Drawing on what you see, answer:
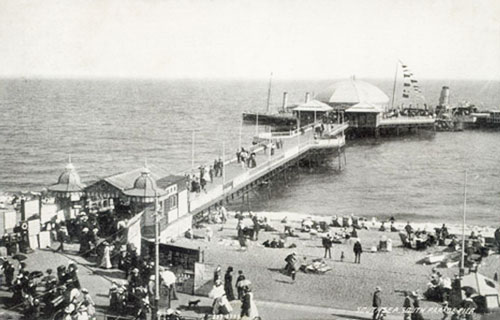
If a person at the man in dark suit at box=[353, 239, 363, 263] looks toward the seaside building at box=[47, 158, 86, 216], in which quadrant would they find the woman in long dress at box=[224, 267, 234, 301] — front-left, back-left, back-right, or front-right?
front-left

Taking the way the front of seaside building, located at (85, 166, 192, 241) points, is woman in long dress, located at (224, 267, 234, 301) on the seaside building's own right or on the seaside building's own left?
on the seaside building's own left

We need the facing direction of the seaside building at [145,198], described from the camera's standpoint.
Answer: facing the viewer and to the left of the viewer

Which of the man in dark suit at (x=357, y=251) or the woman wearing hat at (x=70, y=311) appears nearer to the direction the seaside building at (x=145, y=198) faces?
the woman wearing hat

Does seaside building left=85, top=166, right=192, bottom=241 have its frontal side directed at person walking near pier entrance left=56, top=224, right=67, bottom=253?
yes

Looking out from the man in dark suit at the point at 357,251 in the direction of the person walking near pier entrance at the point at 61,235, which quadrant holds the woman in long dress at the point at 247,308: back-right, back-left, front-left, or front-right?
front-left

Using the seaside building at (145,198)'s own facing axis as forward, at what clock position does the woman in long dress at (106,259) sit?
The woman in long dress is roughly at 11 o'clock from the seaside building.

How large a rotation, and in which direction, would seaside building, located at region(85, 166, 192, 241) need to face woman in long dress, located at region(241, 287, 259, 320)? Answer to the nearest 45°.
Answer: approximately 45° to its left

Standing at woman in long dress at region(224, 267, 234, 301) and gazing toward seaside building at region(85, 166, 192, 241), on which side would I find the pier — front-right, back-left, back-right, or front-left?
front-right

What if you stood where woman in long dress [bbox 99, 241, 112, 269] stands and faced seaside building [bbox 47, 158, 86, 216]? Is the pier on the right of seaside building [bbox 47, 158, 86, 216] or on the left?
right

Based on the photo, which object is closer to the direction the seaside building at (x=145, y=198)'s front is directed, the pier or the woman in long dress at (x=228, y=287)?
the woman in long dress

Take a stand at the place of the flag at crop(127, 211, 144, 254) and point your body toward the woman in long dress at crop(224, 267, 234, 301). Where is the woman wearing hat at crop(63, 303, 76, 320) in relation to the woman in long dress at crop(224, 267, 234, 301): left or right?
right

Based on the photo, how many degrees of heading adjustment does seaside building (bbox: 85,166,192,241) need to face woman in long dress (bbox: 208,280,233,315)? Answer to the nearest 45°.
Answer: approximately 45° to its left
